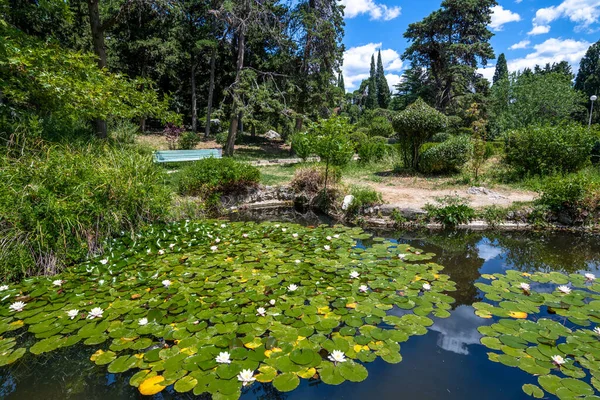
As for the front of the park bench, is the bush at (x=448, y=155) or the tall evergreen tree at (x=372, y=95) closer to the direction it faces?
the bush

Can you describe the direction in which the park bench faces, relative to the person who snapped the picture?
facing the viewer

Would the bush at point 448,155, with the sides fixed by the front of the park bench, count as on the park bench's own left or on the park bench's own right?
on the park bench's own left

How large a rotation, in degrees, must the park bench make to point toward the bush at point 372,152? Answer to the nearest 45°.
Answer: approximately 90° to its left

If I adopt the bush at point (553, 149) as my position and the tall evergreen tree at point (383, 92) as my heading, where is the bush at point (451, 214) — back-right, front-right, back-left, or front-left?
back-left

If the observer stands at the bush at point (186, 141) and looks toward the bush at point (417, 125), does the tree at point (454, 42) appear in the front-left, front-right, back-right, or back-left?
front-left

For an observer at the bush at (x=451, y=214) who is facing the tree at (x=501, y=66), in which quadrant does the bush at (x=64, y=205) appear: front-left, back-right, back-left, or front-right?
back-left

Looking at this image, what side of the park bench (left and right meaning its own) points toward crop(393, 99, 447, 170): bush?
left

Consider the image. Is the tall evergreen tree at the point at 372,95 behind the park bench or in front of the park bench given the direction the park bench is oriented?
behind

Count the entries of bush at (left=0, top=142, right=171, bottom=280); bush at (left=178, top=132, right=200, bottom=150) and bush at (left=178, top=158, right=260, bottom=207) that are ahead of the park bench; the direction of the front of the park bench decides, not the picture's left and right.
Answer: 2

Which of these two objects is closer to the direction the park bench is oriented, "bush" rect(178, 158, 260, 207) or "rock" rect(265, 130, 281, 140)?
the bush

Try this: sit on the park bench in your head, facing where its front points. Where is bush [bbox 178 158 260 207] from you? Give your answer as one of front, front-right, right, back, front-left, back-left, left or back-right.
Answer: front

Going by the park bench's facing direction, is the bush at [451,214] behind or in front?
in front

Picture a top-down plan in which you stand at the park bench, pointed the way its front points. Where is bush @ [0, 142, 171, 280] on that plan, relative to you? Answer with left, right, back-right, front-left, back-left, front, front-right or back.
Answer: front

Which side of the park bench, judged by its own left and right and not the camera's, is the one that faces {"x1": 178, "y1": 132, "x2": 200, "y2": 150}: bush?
back

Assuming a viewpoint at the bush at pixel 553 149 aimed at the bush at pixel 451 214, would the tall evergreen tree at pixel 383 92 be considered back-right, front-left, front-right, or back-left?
back-right
